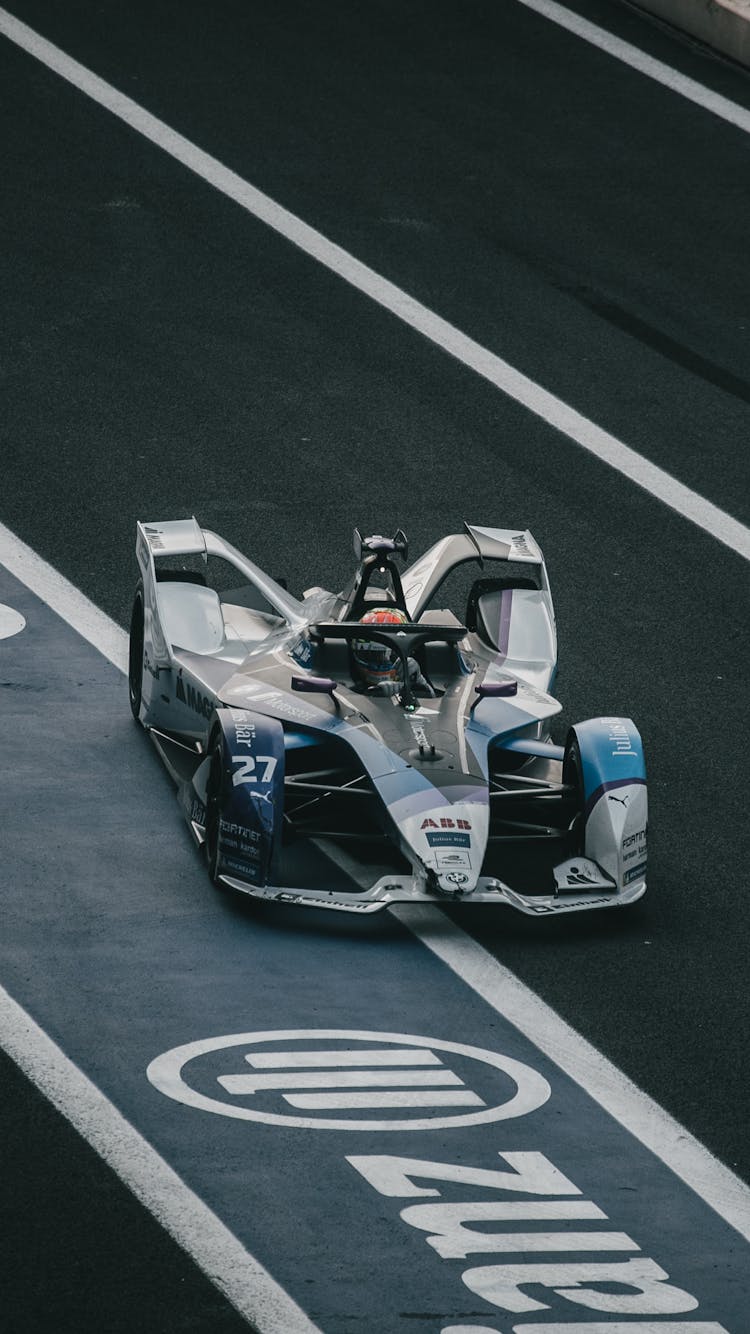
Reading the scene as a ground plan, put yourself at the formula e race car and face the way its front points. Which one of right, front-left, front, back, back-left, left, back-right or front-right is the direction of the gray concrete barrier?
back

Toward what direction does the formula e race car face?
toward the camera
